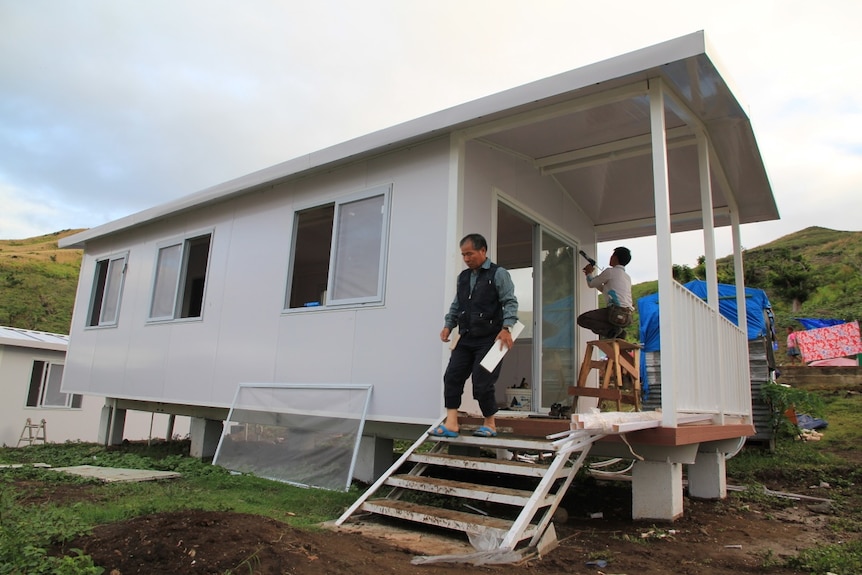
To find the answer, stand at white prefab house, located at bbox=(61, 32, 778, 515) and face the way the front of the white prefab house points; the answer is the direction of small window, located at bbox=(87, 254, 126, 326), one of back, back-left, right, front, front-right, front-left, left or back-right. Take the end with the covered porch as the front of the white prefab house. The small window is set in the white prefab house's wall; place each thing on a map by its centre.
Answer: back

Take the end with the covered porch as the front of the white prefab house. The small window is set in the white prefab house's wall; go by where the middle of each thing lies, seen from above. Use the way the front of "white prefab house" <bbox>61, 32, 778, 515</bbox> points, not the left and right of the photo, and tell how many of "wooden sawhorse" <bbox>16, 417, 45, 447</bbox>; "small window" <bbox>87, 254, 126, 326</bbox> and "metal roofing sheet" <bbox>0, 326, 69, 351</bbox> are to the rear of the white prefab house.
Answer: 3

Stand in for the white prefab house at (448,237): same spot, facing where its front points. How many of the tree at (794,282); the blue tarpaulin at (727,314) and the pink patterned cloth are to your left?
3

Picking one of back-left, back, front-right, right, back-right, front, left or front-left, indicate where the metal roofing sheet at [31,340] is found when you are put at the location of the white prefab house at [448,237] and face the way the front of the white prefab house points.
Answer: back

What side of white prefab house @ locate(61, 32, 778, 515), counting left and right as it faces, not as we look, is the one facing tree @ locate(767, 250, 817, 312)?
left

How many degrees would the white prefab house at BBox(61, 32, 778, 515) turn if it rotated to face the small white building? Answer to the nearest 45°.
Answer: approximately 180°

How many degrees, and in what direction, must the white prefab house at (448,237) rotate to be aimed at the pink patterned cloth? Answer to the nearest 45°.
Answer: approximately 90° to its left

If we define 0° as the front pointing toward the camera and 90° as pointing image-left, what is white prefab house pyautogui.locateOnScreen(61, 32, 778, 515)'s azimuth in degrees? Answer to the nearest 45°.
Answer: approximately 315°

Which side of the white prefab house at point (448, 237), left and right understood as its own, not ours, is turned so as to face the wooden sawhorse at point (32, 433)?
back
